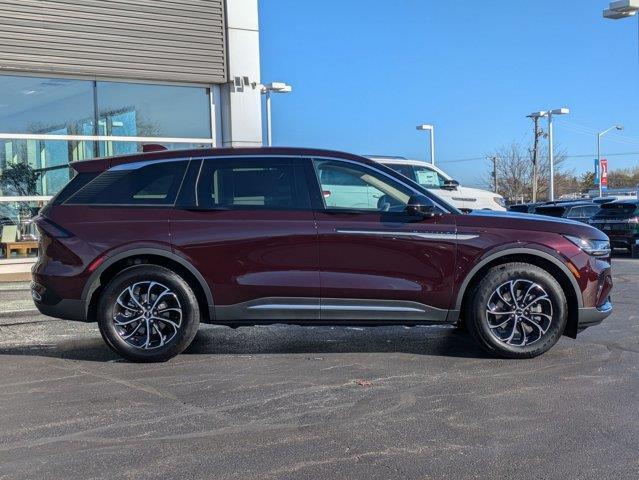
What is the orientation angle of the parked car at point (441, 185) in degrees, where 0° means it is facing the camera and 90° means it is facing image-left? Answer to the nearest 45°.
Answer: approximately 270°

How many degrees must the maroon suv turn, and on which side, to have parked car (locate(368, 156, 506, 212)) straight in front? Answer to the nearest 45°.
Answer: approximately 90° to its left

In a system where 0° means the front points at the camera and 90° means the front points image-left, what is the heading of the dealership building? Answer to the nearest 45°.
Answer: approximately 0°

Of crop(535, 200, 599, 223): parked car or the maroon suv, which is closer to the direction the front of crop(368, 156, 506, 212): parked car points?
the parked car

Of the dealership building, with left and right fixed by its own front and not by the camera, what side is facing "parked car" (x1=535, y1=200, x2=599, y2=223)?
left

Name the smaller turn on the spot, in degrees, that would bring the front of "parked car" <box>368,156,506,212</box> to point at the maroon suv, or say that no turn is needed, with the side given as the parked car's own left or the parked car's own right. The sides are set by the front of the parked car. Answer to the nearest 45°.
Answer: approximately 90° to the parked car's own right

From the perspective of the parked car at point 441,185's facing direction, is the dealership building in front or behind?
behind

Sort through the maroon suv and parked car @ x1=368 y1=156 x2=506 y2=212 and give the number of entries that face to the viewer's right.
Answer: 2

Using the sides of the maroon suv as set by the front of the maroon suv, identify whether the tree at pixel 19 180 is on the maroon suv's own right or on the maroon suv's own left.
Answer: on the maroon suv's own left

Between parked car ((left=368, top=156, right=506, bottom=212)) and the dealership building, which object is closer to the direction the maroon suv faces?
the parked car

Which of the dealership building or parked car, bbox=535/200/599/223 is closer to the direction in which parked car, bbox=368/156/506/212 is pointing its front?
the parked car

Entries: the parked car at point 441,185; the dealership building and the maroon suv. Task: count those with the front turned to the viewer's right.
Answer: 2

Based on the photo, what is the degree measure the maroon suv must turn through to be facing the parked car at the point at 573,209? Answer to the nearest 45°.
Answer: approximately 45° to its left

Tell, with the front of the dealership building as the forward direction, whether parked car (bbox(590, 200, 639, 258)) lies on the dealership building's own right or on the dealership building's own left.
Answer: on the dealership building's own left

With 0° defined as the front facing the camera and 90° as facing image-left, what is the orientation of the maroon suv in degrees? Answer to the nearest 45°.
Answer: approximately 270°
